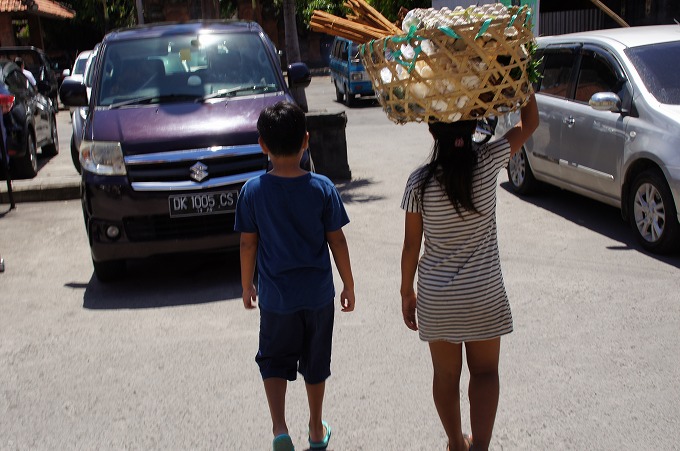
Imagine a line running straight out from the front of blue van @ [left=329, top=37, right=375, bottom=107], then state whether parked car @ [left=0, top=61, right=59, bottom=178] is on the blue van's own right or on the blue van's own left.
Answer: on the blue van's own right

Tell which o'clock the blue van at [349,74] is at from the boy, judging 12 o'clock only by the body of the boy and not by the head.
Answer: The blue van is roughly at 12 o'clock from the boy.

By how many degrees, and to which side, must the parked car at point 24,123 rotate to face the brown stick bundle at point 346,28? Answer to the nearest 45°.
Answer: approximately 135° to its right

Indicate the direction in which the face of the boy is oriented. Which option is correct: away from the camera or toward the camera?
away from the camera

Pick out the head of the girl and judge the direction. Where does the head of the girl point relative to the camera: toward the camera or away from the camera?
away from the camera

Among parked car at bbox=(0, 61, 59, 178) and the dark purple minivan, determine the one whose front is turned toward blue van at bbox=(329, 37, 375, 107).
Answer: parked car at bbox=(0, 61, 59, 178)

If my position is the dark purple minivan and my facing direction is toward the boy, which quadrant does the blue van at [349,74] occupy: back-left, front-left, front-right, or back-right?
back-left

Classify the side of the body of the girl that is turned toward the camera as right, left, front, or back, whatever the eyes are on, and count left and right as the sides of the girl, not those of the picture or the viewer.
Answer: back

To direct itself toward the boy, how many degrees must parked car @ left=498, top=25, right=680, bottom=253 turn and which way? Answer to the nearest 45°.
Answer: approximately 45° to its right

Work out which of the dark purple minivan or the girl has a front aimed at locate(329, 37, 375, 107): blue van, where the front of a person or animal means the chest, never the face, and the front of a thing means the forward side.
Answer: the girl

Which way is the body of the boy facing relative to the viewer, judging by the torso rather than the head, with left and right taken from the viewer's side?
facing away from the viewer

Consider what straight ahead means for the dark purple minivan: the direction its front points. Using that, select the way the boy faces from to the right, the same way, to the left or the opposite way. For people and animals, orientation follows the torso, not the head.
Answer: the opposite way

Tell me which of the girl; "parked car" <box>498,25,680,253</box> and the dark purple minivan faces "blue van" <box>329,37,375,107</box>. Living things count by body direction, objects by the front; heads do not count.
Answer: the girl

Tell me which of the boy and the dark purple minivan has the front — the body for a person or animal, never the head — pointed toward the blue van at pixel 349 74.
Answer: the boy
